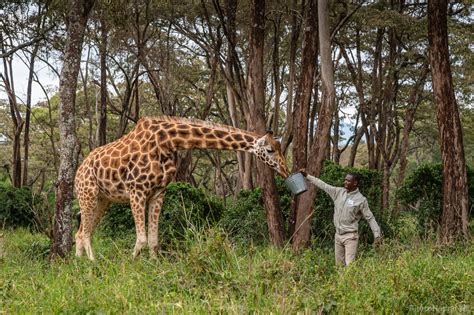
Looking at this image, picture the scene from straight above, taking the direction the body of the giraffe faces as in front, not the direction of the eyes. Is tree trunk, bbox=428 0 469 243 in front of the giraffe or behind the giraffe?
in front

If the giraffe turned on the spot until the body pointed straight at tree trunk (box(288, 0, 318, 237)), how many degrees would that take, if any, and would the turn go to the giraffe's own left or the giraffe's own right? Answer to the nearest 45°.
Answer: approximately 45° to the giraffe's own left

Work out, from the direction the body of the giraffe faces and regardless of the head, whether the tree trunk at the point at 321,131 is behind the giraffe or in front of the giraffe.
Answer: in front

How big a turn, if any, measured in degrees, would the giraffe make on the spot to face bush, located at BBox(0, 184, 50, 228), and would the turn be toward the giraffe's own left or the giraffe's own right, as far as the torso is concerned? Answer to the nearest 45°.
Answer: approximately 135° to the giraffe's own left

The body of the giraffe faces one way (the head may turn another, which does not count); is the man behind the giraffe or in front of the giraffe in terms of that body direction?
in front

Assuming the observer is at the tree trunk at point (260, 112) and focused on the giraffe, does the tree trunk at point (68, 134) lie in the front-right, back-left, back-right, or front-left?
front-right

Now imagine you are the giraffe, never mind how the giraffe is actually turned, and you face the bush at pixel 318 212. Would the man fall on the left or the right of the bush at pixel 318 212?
right

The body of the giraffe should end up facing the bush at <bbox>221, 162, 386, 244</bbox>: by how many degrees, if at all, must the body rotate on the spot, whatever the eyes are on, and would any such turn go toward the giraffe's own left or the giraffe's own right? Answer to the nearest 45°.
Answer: approximately 45° to the giraffe's own left

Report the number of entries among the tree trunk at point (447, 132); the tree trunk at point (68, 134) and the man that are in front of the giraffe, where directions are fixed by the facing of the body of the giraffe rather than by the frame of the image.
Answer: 2

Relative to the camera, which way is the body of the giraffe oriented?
to the viewer's right

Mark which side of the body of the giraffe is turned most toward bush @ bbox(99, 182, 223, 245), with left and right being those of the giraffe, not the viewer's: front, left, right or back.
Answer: left

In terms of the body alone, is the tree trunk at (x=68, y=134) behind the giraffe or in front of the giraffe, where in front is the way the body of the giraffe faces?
behind

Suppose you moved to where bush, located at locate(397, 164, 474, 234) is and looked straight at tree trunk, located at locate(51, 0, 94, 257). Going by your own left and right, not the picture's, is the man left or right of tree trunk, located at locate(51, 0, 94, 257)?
left
